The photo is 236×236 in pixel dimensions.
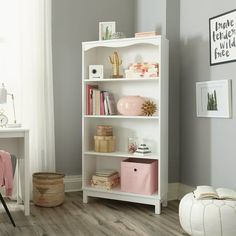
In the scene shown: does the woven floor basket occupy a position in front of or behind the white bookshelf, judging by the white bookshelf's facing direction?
in front

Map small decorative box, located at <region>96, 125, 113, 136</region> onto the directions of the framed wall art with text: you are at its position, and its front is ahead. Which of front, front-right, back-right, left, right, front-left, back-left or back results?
front-right

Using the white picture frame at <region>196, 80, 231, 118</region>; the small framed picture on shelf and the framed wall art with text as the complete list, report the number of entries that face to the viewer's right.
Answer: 0

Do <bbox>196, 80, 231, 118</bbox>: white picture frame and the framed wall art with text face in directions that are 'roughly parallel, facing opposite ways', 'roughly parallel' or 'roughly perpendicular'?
roughly parallel

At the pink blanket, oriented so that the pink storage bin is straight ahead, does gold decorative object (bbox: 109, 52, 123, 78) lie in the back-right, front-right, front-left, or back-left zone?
front-left

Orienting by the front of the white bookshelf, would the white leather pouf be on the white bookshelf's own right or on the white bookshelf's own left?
on the white bookshelf's own left

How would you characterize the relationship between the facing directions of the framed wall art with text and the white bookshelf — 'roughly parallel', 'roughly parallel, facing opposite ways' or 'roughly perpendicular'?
roughly parallel

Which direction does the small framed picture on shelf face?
toward the camera

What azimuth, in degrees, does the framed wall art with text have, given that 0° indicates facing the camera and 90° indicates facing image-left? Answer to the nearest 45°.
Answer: approximately 45°

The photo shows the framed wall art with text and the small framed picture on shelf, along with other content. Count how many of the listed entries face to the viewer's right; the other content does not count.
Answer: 0

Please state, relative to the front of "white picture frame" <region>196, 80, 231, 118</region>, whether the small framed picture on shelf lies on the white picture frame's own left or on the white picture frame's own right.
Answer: on the white picture frame's own right

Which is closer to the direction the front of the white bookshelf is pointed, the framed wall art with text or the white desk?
the white desk

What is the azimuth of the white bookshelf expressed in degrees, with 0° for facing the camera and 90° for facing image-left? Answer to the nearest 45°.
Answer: approximately 45°

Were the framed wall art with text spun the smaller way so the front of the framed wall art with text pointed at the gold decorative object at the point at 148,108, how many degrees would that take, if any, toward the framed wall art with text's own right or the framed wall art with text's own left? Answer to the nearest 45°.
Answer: approximately 45° to the framed wall art with text's own right
